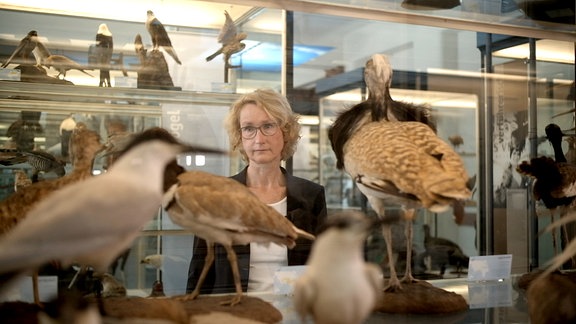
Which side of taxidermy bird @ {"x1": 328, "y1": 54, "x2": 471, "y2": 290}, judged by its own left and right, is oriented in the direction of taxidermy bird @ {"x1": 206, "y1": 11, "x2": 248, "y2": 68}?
front

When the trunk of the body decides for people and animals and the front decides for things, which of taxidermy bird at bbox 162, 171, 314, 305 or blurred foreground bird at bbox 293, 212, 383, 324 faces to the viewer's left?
the taxidermy bird

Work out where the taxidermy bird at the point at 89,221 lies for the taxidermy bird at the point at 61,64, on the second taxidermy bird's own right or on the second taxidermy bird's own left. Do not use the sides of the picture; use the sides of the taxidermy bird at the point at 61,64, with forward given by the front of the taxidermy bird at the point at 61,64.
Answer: on the second taxidermy bird's own left

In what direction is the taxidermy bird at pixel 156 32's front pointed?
to the viewer's left

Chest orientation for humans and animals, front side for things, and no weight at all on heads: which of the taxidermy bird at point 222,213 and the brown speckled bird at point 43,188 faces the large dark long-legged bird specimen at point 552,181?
the brown speckled bird

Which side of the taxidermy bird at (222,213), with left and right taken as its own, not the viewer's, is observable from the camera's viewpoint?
left

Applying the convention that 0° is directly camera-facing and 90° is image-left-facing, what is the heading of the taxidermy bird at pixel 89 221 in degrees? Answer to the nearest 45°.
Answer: approximately 270°

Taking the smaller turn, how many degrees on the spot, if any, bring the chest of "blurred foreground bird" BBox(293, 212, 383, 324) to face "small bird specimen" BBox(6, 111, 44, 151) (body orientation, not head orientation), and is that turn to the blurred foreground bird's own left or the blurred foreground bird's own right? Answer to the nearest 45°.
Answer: approximately 135° to the blurred foreground bird's own right

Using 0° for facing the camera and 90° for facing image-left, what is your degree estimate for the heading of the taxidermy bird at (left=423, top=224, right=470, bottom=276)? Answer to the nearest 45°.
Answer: approximately 90°

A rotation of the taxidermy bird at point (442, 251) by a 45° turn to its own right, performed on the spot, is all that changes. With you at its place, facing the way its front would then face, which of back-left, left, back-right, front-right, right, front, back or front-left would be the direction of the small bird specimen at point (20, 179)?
left

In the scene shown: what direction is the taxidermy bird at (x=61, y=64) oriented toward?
to the viewer's left

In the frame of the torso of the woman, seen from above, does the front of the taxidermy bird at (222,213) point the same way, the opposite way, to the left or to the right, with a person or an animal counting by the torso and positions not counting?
to the right

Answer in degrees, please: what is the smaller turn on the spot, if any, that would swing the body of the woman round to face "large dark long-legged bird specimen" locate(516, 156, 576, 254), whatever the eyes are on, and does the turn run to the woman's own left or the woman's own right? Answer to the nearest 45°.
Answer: approximately 90° to the woman's own left
